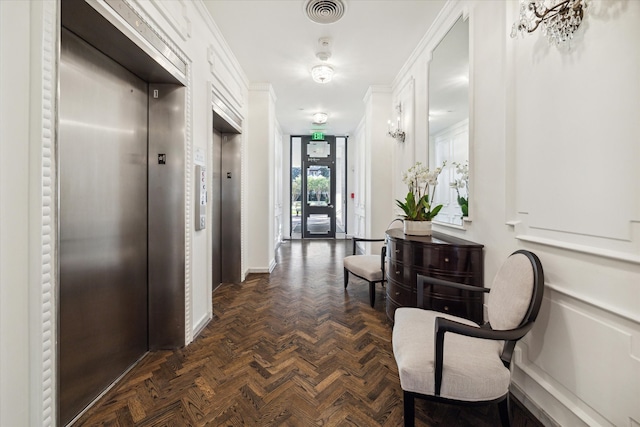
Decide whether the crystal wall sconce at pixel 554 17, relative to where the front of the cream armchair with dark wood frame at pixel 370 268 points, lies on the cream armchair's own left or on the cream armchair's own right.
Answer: on the cream armchair's own left

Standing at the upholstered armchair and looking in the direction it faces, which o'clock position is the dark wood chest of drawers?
The dark wood chest of drawers is roughly at 4 o'clock from the upholstered armchair.

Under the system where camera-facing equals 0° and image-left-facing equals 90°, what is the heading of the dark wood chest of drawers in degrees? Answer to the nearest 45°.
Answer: approximately 45°

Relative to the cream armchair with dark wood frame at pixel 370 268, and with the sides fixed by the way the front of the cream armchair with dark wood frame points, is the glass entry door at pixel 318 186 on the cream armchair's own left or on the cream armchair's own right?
on the cream armchair's own right

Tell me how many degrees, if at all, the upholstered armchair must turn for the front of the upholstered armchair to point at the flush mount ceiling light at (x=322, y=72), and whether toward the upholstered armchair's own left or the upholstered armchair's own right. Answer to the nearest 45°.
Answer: approximately 90° to the upholstered armchair's own right
